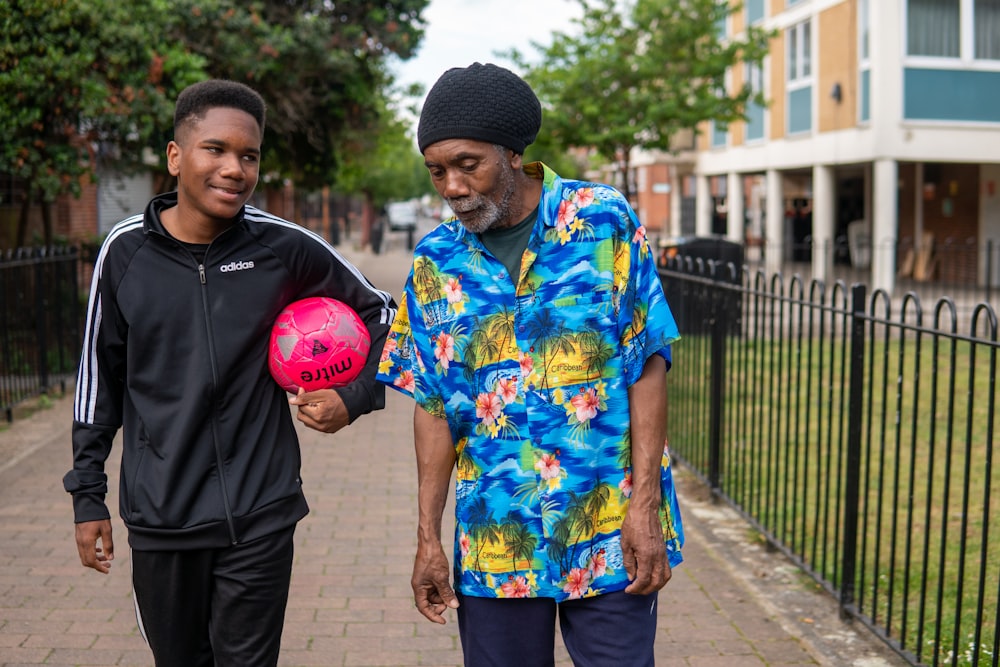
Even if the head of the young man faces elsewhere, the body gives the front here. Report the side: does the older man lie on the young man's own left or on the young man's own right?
on the young man's own left

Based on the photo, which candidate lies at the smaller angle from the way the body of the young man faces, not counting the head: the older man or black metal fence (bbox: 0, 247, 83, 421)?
the older man

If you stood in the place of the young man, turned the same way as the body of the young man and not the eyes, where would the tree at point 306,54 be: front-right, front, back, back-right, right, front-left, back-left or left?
back

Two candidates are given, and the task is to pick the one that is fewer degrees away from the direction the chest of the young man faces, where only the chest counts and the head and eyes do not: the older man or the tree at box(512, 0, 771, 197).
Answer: the older man

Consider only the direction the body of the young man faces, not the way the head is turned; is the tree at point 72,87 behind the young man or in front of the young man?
behind

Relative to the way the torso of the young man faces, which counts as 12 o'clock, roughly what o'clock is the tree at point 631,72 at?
The tree is roughly at 7 o'clock from the young man.

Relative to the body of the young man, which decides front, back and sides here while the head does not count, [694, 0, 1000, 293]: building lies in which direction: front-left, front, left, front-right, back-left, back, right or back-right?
back-left

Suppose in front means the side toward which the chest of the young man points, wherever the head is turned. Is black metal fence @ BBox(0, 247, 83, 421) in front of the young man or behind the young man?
behind

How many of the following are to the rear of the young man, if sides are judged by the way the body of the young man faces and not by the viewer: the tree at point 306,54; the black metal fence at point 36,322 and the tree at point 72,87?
3

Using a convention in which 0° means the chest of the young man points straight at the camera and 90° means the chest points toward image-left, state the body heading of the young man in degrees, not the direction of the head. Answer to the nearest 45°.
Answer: approximately 0°
